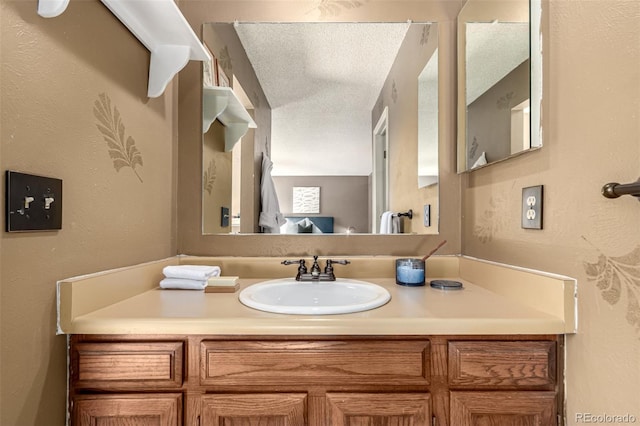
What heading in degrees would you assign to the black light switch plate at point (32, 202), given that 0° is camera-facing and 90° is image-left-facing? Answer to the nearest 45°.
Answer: approximately 315°

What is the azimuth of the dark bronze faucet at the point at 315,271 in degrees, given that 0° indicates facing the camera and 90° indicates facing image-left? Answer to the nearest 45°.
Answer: approximately 0°
